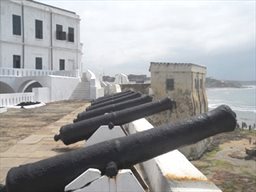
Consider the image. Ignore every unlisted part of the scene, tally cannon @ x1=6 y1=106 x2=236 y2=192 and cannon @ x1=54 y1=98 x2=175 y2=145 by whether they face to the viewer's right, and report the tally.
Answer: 2

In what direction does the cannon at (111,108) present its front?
to the viewer's right

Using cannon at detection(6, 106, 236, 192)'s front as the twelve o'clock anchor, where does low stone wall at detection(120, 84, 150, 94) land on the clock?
The low stone wall is roughly at 9 o'clock from the cannon.

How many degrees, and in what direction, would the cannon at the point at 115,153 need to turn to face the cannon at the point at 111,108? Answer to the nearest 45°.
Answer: approximately 90° to its left

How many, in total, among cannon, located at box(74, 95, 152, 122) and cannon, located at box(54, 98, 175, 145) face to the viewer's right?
2

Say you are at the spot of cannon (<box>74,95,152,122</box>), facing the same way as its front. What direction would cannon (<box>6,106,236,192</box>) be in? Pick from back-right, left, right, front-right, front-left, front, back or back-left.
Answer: right

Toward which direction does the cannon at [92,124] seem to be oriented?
to the viewer's right

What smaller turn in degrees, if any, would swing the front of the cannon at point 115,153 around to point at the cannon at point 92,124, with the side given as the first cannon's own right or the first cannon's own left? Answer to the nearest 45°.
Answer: approximately 90° to the first cannon's own left

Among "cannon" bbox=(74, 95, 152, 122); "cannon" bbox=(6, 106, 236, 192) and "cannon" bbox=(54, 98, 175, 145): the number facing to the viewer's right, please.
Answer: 3

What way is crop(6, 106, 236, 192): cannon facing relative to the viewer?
to the viewer's right

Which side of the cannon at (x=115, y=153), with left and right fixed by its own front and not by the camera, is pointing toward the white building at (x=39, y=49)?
left
